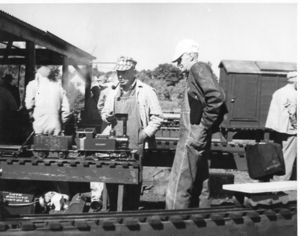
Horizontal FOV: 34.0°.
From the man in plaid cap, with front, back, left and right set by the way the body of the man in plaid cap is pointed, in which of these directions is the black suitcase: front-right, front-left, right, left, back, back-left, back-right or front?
left

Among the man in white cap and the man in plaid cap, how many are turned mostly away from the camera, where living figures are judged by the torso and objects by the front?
0

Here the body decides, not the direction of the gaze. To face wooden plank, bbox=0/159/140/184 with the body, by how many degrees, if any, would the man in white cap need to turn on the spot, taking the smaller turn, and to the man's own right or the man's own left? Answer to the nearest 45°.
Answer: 0° — they already face it

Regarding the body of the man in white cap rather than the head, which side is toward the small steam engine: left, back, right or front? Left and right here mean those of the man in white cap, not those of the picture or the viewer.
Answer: front

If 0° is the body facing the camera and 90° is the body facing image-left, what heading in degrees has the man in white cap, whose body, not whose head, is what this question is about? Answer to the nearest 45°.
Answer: approximately 90°

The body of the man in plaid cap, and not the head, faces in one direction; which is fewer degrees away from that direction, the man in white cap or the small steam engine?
the small steam engine

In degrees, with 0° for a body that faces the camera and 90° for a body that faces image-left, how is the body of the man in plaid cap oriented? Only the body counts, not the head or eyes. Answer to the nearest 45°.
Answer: approximately 45°

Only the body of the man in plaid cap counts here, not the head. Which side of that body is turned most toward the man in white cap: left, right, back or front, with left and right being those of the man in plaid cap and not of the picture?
left

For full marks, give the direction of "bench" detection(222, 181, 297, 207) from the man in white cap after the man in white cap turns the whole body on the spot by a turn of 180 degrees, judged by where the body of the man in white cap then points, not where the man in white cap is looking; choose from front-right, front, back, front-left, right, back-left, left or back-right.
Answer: front-right

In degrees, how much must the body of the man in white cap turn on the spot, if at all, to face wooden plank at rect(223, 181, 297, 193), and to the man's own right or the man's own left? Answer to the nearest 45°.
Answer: approximately 135° to the man's own left
